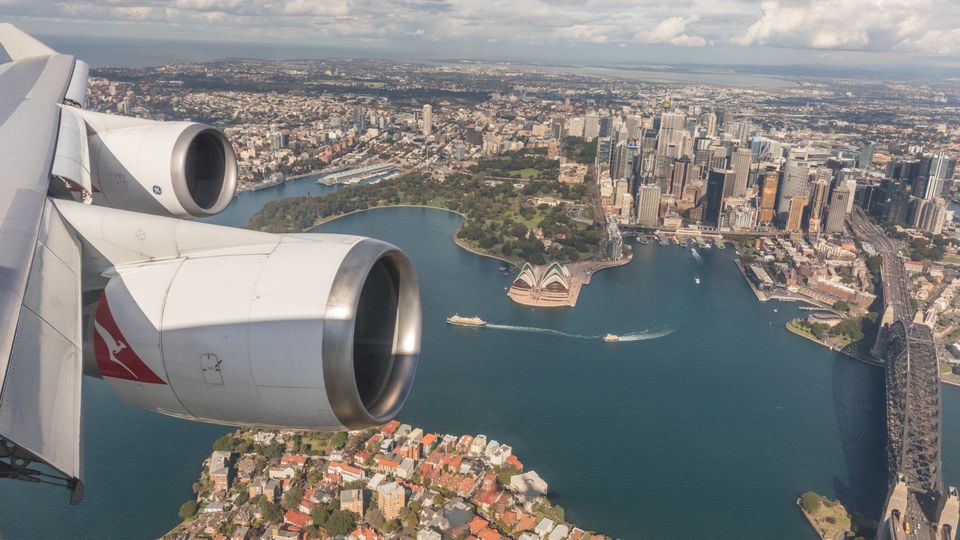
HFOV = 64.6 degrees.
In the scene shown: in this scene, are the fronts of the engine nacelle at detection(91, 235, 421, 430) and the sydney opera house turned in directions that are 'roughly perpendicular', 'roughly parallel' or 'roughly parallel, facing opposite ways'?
roughly perpendicular

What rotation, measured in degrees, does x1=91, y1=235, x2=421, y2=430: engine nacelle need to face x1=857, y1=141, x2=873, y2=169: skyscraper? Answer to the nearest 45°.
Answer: approximately 90° to its left

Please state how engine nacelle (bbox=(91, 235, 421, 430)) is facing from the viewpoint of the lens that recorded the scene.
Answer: facing the viewer and to the right of the viewer

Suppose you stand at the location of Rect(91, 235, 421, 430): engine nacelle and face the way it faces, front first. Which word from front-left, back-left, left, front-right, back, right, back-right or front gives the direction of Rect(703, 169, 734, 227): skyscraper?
left

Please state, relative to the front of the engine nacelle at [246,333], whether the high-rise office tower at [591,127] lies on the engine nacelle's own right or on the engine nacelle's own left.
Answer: on the engine nacelle's own left
